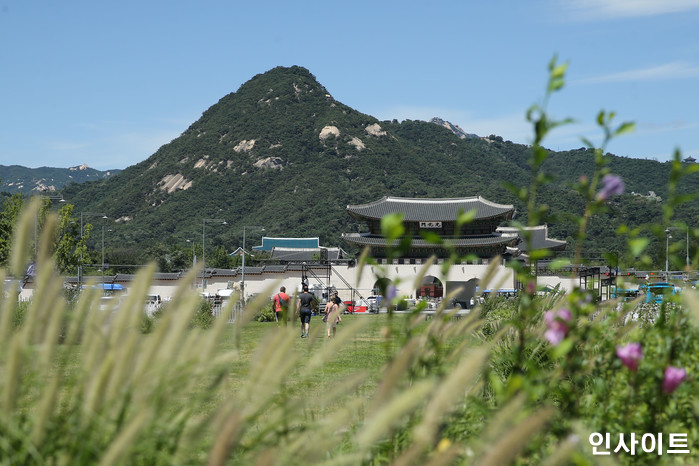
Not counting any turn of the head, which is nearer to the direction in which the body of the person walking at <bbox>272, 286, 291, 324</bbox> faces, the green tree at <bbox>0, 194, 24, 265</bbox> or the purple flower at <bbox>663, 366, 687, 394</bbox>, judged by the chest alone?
the green tree

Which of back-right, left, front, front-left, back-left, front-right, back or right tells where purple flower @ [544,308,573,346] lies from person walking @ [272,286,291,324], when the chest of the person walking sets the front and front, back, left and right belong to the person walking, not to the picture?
back

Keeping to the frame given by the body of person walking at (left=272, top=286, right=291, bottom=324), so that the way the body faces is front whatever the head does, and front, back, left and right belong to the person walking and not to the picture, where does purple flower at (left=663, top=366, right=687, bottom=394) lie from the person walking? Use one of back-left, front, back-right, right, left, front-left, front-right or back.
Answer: back

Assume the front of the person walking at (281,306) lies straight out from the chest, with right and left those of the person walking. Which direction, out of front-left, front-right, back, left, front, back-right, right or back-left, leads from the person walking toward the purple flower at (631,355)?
back

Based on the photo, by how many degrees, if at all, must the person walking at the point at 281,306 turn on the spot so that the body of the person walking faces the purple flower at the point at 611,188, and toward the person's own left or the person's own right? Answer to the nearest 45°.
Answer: approximately 180°

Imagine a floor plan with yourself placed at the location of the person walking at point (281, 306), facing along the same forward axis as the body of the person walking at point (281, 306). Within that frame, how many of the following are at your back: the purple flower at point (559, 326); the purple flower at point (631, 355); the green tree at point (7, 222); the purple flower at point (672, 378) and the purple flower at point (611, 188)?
4

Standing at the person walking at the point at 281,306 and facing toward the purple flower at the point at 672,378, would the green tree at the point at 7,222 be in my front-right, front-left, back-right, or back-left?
back-right

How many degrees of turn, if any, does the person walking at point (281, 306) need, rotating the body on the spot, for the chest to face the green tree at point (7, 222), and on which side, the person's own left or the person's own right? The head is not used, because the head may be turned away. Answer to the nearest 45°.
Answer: approximately 45° to the person's own left

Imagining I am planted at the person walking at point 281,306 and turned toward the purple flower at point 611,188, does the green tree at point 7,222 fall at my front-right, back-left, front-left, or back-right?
back-right

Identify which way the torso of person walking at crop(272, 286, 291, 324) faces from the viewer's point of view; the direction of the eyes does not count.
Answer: away from the camera
